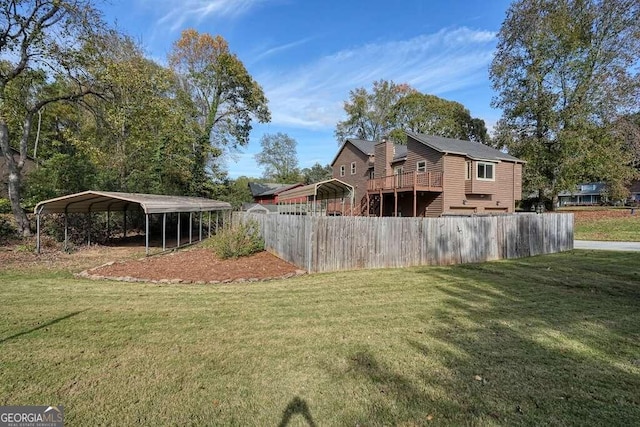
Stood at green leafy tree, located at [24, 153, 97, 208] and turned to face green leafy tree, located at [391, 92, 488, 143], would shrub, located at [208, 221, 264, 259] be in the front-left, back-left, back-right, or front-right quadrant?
front-right

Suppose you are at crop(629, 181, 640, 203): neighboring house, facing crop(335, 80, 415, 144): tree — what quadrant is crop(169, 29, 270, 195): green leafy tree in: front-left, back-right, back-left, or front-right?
front-left
